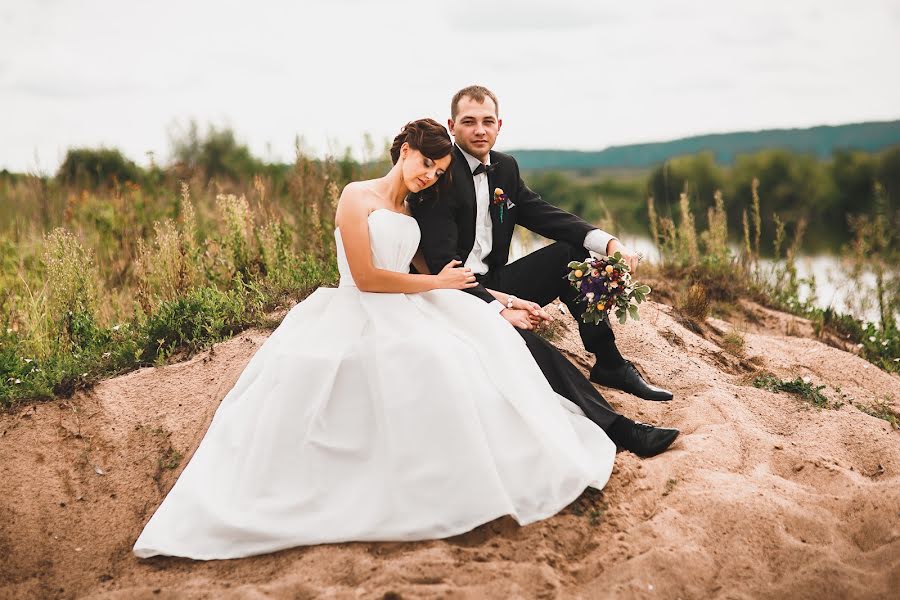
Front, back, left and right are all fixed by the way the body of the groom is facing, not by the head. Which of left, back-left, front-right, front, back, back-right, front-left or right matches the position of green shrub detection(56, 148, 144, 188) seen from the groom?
back

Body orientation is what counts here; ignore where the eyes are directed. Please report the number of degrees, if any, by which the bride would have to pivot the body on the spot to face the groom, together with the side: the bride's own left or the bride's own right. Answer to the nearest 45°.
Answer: approximately 90° to the bride's own left

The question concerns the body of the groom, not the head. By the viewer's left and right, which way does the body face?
facing the viewer and to the right of the viewer

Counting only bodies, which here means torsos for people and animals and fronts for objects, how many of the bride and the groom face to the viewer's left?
0

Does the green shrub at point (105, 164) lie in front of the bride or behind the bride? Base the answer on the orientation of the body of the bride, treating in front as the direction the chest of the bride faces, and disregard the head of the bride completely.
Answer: behind

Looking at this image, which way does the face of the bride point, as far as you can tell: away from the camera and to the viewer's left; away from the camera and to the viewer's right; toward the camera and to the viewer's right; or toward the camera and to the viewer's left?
toward the camera and to the viewer's right

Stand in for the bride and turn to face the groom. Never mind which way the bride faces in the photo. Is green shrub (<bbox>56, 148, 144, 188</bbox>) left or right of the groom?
left
